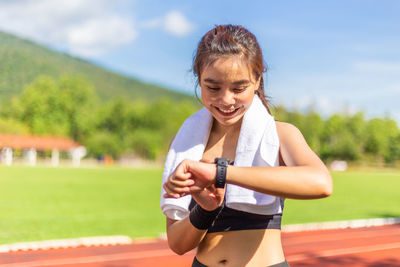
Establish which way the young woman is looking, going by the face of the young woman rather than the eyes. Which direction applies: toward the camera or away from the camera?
toward the camera

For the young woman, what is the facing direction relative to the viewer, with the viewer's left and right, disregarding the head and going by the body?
facing the viewer and to the left of the viewer
